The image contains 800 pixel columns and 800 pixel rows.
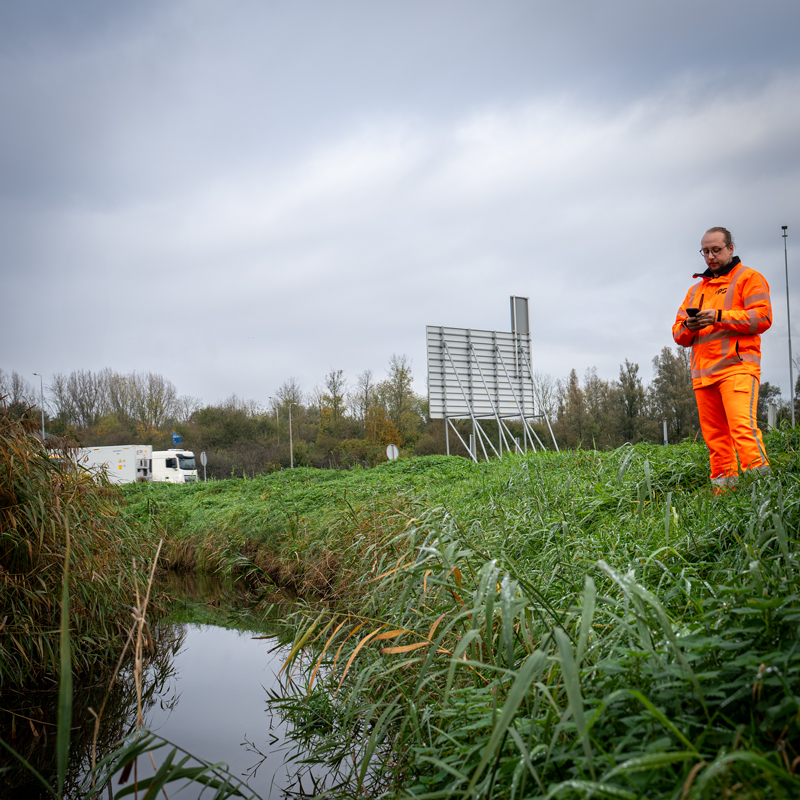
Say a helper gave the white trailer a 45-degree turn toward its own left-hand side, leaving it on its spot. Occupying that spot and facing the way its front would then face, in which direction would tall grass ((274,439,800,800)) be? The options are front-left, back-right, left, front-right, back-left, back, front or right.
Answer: right

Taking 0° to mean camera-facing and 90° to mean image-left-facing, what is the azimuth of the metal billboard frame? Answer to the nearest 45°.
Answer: approximately 135°

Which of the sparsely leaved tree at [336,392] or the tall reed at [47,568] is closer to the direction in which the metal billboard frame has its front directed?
the sparsely leaved tree

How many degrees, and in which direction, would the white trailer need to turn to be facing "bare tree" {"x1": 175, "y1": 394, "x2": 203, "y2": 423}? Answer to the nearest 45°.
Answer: approximately 135° to its left

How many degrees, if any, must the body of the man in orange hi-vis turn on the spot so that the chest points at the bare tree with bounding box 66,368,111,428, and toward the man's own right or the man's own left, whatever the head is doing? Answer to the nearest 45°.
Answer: approximately 90° to the man's own right

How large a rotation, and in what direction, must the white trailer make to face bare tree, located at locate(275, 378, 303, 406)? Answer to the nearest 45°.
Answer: approximately 90° to its left

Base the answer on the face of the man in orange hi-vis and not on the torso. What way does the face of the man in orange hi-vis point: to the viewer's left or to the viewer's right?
to the viewer's left
